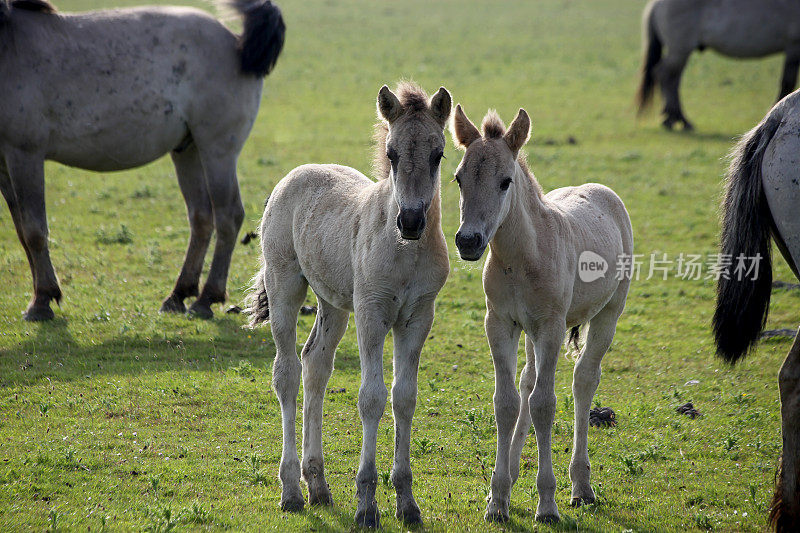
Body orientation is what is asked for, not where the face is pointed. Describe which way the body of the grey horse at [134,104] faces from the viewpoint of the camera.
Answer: to the viewer's left

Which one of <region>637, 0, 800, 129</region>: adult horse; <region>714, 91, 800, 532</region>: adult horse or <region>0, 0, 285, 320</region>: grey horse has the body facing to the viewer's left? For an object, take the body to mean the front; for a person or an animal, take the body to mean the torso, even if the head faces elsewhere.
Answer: the grey horse

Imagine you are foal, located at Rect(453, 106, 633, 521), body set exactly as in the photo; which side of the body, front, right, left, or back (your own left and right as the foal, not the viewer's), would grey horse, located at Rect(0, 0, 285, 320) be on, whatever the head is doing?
right

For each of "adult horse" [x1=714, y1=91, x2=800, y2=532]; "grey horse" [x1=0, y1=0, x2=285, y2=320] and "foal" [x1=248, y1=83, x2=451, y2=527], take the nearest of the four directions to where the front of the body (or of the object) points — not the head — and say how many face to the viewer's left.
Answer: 1

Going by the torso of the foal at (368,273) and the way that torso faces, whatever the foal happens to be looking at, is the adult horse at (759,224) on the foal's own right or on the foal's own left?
on the foal's own left

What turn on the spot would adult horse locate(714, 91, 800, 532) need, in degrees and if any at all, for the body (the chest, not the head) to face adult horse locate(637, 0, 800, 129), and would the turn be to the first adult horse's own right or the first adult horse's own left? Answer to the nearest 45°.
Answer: approximately 90° to the first adult horse's own left

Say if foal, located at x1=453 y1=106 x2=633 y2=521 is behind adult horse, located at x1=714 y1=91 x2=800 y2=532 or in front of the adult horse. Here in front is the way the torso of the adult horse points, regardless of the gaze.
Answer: behind

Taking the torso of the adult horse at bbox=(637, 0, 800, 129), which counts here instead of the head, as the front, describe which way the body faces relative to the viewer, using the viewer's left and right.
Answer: facing to the right of the viewer

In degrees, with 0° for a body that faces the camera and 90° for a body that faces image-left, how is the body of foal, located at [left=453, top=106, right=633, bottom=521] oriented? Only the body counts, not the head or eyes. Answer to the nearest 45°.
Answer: approximately 45°
